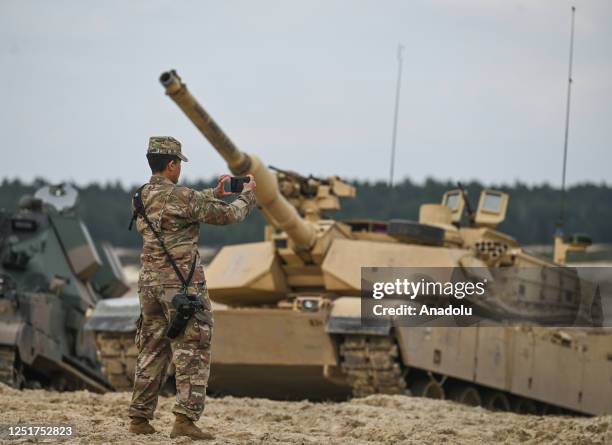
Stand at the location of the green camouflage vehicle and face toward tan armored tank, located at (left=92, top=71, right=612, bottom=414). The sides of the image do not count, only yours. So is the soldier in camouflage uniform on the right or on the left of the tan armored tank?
right

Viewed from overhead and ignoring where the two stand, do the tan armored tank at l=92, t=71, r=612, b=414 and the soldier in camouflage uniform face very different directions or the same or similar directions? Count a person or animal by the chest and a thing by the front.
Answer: very different directions

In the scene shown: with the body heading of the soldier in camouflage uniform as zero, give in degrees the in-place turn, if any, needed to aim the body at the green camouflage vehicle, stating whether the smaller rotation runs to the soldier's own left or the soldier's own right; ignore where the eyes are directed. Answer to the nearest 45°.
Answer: approximately 45° to the soldier's own left

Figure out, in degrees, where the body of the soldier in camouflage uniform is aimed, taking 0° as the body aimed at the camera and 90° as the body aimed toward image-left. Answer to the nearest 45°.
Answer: approximately 225°

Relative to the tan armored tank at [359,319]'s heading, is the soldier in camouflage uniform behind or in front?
in front

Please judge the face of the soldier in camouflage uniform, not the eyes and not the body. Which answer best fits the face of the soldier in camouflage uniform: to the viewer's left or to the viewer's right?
to the viewer's right

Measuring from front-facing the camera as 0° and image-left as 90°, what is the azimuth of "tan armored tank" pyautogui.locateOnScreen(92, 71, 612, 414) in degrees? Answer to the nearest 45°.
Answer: approximately 45°
